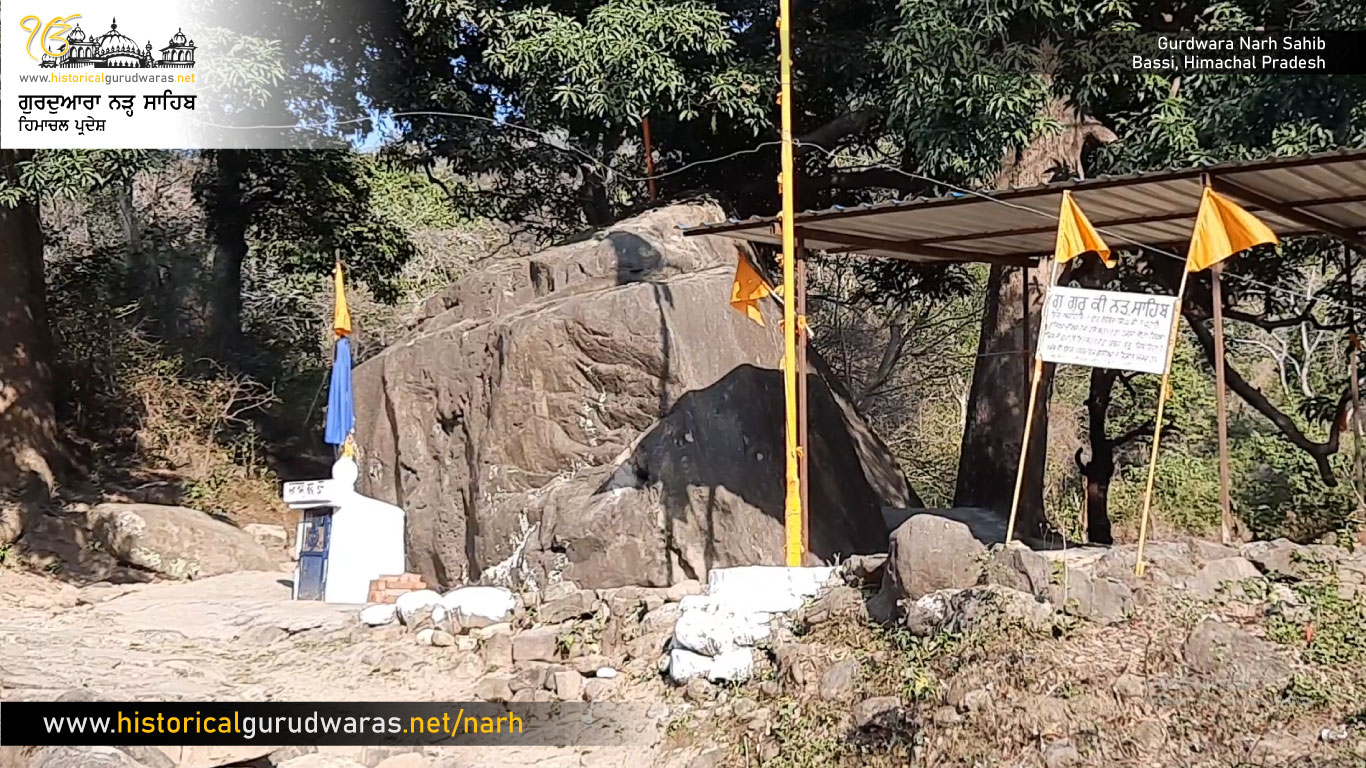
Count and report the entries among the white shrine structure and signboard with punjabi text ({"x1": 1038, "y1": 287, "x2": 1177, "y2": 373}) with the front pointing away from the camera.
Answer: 0

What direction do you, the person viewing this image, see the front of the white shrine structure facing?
facing the viewer and to the left of the viewer

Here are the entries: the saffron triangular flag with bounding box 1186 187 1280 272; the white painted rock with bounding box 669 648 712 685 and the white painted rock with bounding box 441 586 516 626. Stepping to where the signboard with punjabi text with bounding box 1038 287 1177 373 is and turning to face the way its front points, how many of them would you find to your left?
1

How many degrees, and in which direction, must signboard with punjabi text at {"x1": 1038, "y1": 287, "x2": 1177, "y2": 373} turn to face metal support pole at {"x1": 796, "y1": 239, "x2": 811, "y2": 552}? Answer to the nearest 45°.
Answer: approximately 90° to its right

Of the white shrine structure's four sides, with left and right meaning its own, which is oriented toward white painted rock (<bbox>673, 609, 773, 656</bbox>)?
left
